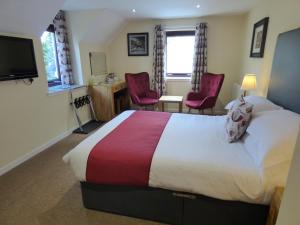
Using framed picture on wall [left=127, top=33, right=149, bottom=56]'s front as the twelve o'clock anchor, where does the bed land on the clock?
The bed is roughly at 12 o'clock from the framed picture on wall.

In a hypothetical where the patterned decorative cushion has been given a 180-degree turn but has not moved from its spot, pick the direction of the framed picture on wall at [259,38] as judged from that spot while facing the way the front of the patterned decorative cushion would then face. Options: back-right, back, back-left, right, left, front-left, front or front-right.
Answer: front-left

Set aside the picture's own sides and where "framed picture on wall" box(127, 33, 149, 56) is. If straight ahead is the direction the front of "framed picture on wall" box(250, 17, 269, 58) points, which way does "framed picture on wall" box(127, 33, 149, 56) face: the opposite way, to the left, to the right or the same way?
to the left

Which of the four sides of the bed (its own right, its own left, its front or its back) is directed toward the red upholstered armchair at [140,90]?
right

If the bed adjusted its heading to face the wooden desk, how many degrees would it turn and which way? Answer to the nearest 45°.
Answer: approximately 45° to its right

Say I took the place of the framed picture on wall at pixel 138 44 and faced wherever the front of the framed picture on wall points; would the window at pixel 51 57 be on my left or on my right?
on my right

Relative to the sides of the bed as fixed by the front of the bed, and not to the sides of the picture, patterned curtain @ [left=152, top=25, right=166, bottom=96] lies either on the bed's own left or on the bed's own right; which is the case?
on the bed's own right

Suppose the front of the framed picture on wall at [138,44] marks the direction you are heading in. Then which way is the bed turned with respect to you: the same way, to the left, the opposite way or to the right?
to the right

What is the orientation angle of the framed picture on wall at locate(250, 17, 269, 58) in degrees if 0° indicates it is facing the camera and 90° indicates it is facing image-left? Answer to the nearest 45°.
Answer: approximately 45°

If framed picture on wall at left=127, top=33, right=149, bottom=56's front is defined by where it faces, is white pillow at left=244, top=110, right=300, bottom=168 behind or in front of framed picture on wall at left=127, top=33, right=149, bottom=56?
in front

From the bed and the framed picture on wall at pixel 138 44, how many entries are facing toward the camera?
1

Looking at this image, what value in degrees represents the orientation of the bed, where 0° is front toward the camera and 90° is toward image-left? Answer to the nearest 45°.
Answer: approximately 90°

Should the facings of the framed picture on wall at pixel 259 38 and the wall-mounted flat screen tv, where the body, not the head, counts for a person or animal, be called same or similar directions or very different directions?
very different directions
